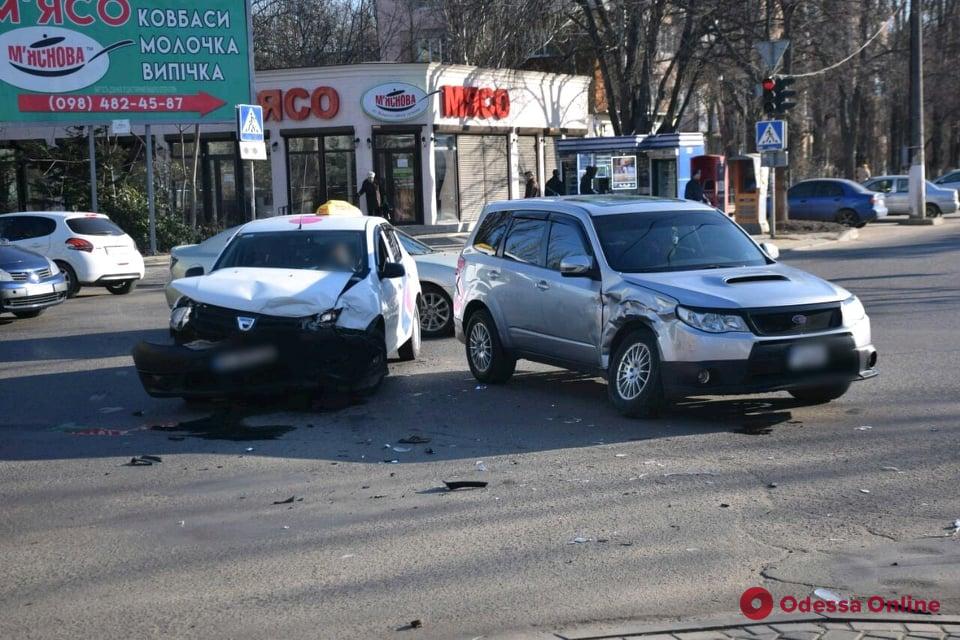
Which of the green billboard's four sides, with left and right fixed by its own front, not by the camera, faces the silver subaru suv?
front

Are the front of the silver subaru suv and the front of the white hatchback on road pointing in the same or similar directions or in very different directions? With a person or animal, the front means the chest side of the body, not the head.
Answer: very different directions

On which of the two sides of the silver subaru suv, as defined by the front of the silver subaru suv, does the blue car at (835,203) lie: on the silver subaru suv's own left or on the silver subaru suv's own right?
on the silver subaru suv's own left

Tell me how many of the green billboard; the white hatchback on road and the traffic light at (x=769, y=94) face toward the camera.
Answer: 2

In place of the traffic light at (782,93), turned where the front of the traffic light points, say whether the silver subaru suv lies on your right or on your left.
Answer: on your right

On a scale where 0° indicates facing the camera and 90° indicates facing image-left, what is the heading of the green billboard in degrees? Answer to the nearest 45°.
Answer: approximately 0°

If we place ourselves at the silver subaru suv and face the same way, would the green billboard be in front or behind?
behind
